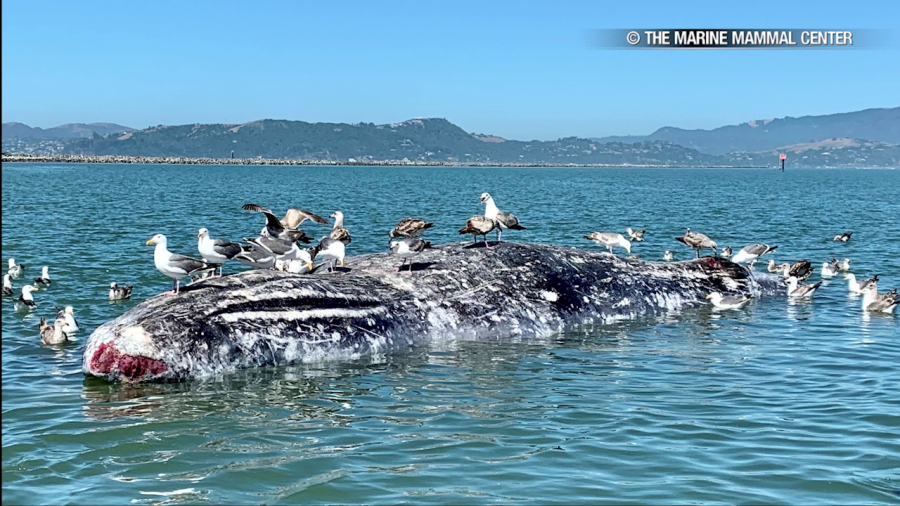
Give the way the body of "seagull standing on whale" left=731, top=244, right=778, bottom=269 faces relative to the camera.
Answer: to the viewer's left

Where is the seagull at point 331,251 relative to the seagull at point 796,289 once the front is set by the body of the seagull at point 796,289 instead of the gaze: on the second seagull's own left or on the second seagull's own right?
on the second seagull's own left

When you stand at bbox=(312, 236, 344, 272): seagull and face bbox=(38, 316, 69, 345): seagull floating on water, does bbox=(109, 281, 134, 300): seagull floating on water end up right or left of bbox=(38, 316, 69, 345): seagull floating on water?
right

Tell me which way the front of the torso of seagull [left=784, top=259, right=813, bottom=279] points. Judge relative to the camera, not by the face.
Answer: to the viewer's left

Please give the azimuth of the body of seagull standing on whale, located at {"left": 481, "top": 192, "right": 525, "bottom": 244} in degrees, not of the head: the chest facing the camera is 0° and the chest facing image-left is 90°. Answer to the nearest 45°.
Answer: approximately 90°

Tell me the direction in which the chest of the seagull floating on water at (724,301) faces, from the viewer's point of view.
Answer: to the viewer's left

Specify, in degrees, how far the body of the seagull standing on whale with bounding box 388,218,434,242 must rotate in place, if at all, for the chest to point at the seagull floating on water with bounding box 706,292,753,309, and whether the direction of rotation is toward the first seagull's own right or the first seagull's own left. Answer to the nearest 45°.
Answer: approximately 180°

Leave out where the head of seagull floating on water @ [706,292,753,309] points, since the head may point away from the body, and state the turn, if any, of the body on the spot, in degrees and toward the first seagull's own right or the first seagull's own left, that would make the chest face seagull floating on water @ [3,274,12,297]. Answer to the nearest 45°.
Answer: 0° — it already faces it

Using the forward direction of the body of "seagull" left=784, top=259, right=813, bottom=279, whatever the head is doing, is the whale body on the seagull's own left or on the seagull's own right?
on the seagull's own left
